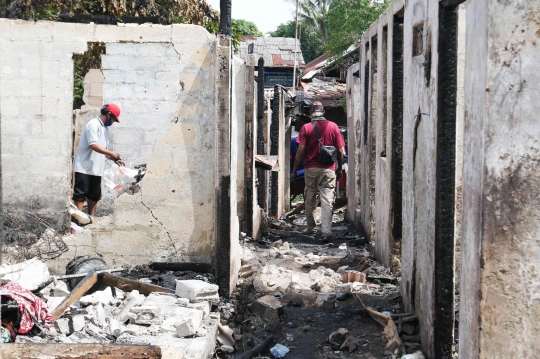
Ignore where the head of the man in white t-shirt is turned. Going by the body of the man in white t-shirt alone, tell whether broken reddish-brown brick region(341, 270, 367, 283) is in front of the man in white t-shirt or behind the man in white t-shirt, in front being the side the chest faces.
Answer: in front

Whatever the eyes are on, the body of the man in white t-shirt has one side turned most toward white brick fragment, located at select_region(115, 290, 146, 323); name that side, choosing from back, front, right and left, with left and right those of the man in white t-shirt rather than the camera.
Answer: right

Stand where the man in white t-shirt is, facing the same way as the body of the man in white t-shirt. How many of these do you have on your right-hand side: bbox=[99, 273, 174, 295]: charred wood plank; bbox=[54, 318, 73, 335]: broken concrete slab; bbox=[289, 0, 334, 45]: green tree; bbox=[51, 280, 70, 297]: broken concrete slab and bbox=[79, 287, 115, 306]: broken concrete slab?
4

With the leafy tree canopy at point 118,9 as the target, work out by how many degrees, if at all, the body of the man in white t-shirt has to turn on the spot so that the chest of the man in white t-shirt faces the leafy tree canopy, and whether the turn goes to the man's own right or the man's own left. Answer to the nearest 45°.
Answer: approximately 90° to the man's own left

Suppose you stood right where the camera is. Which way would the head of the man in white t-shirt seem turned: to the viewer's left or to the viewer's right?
to the viewer's right

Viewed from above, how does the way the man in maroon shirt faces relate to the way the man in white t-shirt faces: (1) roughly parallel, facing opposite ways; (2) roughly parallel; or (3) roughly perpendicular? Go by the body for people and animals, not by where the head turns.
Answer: roughly perpendicular

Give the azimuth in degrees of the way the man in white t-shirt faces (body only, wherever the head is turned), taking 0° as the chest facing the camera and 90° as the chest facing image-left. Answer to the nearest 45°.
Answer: approximately 270°
